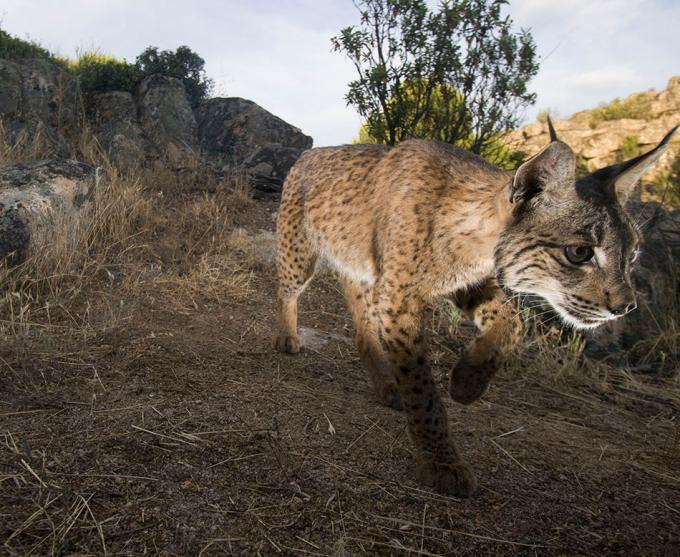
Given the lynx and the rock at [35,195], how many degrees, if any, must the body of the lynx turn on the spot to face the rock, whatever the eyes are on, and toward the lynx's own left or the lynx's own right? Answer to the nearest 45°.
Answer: approximately 180°

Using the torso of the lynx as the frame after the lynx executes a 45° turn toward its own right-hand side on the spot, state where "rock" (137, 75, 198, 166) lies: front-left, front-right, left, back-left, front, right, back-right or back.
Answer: back-right

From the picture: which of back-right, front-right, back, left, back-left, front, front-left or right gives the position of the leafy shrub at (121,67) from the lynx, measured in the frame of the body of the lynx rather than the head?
back

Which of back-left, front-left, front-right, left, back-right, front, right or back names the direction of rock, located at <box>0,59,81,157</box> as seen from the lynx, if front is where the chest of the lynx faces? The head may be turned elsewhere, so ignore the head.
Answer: back

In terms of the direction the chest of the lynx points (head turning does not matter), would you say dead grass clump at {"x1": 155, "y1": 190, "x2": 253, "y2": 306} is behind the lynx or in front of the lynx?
behind

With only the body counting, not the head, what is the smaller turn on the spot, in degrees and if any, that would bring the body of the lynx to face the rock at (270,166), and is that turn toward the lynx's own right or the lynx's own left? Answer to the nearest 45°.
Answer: approximately 180°

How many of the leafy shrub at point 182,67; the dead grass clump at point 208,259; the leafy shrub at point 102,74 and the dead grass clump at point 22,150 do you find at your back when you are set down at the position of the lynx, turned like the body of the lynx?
4

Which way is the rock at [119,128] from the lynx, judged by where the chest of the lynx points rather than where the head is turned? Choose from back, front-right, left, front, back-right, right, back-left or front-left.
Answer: back

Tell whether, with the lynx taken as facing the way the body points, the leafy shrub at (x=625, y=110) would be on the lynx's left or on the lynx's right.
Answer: on the lynx's left

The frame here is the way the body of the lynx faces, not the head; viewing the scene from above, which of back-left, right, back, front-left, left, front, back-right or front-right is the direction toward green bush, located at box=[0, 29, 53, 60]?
back

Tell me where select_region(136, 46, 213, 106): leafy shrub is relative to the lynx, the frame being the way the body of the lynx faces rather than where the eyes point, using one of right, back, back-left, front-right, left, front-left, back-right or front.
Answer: back

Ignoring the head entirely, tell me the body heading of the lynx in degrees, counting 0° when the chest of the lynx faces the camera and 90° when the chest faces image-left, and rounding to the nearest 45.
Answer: approximately 315°

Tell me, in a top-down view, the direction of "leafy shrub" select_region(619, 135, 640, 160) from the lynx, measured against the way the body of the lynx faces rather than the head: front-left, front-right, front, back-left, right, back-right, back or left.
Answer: back-left
